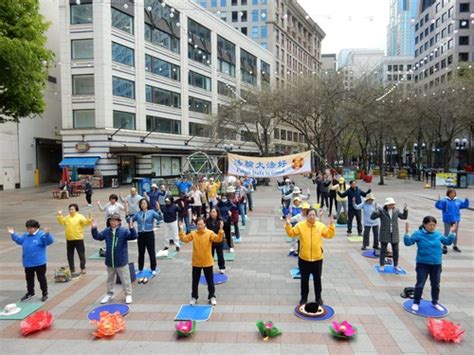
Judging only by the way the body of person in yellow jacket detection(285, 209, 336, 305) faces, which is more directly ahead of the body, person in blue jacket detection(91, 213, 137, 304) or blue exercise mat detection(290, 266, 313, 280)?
the person in blue jacket

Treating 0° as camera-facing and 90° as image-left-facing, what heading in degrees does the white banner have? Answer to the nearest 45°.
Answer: approximately 0°

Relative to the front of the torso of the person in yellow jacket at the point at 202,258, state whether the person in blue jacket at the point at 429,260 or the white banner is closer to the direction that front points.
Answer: the person in blue jacket

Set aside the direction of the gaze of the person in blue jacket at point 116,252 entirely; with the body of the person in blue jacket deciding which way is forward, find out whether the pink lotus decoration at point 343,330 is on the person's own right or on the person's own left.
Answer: on the person's own left

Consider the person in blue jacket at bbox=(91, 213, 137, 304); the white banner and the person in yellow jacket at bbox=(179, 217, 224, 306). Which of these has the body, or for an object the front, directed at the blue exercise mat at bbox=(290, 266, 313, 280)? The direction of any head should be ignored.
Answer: the white banner

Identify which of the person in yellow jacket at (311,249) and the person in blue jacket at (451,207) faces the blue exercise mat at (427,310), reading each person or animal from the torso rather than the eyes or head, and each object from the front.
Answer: the person in blue jacket

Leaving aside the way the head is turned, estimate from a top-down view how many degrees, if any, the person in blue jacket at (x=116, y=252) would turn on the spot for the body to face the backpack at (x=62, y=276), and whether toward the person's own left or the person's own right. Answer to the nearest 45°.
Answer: approximately 135° to the person's own right

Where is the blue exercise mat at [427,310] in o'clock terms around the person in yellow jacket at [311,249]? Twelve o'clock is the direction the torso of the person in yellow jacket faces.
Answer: The blue exercise mat is roughly at 9 o'clock from the person in yellow jacket.
